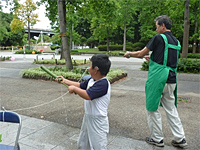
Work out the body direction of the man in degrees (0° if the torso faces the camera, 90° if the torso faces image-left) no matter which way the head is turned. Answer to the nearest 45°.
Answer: approximately 135°

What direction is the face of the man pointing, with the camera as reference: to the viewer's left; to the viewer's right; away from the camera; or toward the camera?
to the viewer's left

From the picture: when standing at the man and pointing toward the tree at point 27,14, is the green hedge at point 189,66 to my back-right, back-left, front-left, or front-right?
front-right

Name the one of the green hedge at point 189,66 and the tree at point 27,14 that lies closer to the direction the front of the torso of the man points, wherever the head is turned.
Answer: the tree

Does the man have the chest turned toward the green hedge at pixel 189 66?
no

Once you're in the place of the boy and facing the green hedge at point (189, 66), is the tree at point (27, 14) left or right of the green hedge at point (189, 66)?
left

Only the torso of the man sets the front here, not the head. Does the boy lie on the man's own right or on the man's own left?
on the man's own left

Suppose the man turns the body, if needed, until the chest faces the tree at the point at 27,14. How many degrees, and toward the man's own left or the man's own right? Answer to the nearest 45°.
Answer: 0° — they already face it
